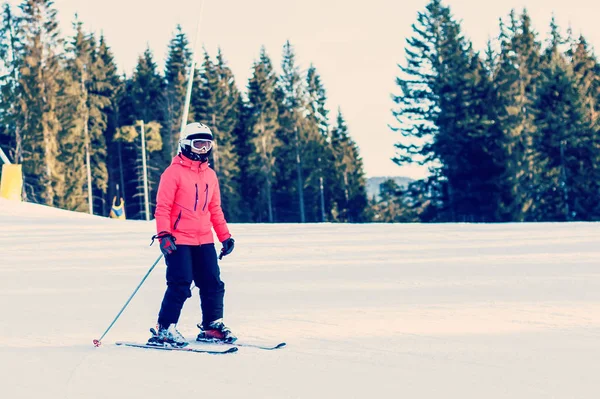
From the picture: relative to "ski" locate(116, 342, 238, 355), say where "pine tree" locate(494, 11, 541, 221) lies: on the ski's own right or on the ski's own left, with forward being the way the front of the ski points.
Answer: on the ski's own left

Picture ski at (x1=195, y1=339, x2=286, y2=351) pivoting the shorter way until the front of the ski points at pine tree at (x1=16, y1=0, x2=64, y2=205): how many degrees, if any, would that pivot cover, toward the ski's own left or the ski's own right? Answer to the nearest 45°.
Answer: approximately 90° to the ski's own left

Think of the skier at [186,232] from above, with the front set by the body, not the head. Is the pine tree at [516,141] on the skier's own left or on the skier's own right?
on the skier's own left

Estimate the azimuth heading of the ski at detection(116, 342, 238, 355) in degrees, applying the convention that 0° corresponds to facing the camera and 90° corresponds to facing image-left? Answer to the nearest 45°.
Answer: approximately 270°

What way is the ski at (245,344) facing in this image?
to the viewer's right
